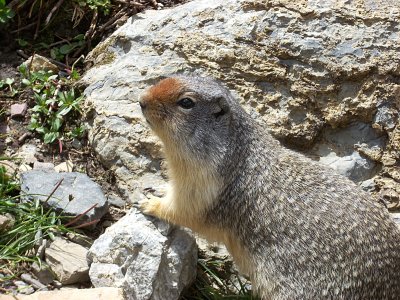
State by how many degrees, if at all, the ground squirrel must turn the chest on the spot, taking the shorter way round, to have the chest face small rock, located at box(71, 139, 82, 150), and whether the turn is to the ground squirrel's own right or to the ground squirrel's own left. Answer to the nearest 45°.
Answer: approximately 45° to the ground squirrel's own right

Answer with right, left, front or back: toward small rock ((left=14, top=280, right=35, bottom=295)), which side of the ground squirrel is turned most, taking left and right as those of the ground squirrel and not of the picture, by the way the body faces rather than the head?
front

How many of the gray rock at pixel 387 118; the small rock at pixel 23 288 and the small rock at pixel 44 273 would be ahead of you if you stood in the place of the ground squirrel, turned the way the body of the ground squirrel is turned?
2

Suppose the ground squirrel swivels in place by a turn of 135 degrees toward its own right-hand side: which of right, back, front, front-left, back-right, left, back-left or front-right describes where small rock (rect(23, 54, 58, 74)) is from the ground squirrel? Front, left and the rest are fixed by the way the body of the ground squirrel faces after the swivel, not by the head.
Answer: left

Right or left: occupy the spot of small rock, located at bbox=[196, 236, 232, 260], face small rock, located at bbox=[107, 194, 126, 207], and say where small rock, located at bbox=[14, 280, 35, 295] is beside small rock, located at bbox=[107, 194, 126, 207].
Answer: left

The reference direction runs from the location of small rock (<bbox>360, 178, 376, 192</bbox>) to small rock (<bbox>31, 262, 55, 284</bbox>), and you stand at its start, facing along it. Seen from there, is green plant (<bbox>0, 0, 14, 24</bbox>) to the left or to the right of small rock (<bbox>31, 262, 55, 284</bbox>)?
right

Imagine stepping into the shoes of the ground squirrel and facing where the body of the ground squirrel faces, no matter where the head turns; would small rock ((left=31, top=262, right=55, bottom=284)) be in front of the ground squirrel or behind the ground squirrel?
in front

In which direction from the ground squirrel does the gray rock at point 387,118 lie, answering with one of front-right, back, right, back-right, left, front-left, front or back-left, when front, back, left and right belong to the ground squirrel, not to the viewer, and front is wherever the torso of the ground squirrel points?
back-right

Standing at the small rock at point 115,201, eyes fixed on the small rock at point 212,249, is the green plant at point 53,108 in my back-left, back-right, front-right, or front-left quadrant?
back-left

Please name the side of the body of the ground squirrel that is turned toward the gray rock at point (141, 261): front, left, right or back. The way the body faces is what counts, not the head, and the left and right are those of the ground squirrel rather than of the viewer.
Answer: front

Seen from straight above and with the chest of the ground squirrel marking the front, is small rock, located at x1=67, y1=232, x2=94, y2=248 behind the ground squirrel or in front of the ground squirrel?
in front

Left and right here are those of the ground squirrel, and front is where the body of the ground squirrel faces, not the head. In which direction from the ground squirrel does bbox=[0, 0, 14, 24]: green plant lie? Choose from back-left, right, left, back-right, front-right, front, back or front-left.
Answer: front-right

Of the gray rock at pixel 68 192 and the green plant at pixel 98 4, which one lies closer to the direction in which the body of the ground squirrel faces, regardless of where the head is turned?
the gray rock

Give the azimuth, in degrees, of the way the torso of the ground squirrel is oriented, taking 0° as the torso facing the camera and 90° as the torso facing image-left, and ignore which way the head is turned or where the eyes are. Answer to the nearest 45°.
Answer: approximately 90°

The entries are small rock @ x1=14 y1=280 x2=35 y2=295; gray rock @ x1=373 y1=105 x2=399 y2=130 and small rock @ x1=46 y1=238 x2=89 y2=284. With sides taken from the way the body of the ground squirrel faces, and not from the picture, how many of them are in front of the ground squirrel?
2

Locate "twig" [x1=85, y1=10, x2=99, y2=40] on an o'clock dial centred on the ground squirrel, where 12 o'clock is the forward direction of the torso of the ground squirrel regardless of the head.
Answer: The twig is roughly at 2 o'clock from the ground squirrel.

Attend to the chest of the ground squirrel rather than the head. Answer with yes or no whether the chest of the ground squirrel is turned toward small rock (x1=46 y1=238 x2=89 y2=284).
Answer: yes
